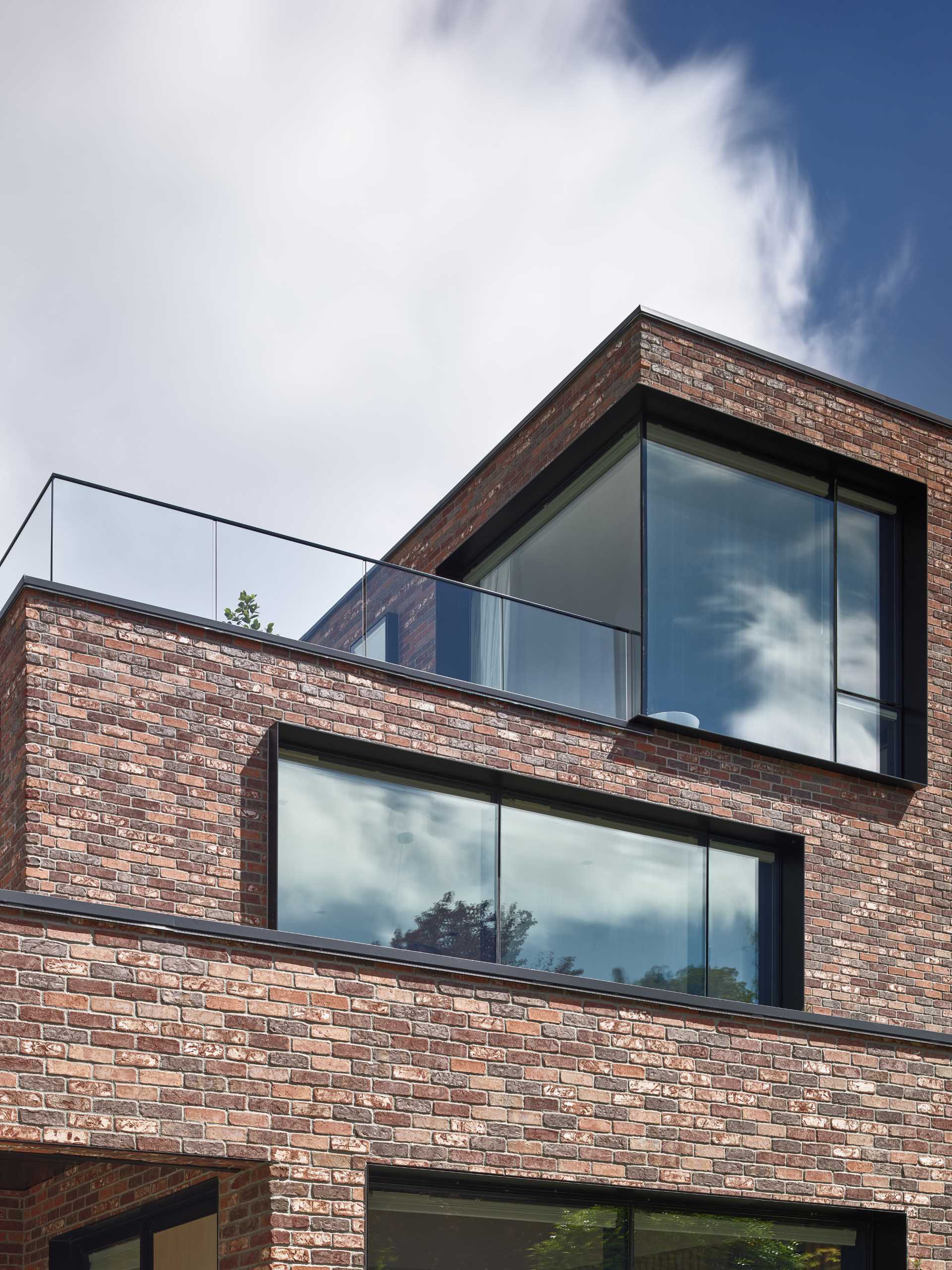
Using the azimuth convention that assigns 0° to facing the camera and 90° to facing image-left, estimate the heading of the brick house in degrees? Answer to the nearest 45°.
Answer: approximately 315°
